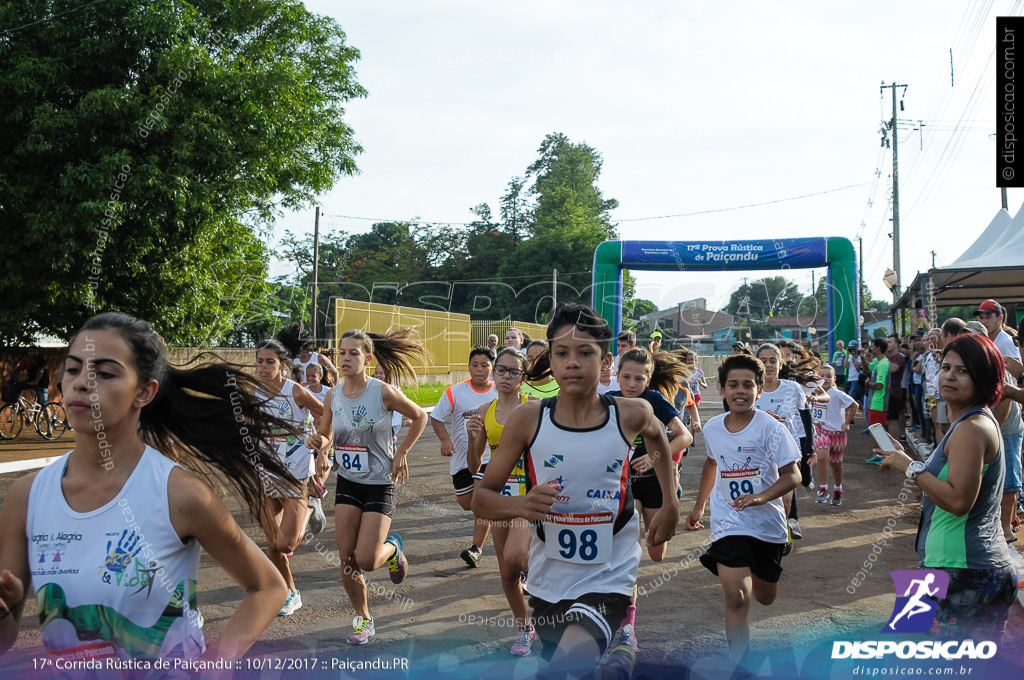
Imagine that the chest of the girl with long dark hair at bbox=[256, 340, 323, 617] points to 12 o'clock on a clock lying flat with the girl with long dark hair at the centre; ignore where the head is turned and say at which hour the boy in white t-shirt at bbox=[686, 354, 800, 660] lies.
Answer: The boy in white t-shirt is roughly at 9 o'clock from the girl with long dark hair.

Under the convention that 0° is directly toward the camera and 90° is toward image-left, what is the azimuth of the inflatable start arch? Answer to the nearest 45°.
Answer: approximately 0°

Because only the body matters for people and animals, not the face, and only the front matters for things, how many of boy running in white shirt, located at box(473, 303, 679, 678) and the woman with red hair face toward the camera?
1

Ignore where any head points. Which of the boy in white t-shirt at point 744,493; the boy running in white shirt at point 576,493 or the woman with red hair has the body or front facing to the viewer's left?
the woman with red hair

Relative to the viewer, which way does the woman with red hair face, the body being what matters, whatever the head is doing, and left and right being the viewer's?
facing to the left of the viewer

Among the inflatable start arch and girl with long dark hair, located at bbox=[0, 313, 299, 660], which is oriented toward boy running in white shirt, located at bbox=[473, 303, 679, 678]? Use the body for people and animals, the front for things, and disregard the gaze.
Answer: the inflatable start arch

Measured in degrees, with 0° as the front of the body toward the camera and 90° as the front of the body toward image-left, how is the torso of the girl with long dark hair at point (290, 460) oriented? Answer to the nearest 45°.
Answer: approximately 45°
